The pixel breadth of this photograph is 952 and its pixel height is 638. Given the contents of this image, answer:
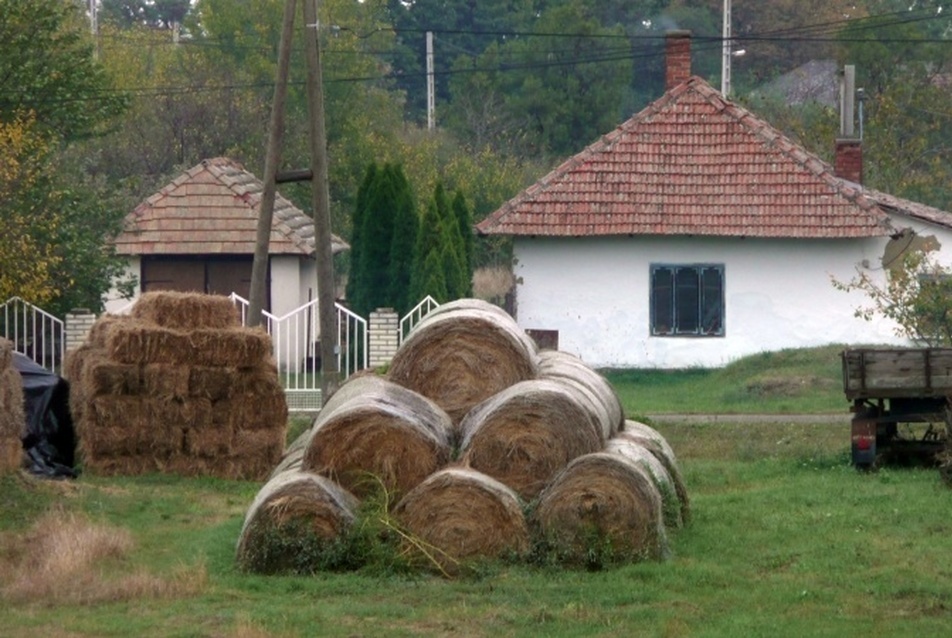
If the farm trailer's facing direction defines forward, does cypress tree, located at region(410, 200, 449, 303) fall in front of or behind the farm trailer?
in front

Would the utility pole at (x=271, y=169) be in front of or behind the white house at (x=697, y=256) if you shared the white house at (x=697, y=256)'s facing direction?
in front

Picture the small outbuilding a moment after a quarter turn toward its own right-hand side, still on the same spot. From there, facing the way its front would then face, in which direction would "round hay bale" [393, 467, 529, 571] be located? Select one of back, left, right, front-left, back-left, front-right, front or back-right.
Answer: left

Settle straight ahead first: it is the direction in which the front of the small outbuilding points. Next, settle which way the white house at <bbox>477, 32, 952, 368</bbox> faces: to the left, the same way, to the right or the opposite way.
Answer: the same way

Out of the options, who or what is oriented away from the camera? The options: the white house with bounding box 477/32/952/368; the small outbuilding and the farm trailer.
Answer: the farm trailer

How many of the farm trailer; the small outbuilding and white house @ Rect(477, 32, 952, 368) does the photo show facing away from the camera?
1

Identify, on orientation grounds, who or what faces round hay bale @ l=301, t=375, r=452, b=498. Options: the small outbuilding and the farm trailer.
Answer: the small outbuilding

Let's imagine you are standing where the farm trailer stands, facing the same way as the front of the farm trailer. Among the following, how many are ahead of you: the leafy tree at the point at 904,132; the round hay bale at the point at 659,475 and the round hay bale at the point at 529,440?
1

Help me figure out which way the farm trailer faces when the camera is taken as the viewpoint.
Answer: facing away from the viewer

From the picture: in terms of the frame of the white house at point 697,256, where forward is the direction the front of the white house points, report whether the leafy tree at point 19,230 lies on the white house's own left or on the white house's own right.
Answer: on the white house's own right

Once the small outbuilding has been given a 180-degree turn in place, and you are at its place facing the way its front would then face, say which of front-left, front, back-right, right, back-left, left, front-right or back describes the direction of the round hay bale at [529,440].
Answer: back

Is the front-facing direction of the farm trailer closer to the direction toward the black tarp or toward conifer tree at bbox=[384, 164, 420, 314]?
the conifer tree

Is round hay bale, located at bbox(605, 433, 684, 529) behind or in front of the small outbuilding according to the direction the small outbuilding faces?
in front

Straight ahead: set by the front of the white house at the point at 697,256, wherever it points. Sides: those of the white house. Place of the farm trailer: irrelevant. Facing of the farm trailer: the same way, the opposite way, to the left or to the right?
the opposite way

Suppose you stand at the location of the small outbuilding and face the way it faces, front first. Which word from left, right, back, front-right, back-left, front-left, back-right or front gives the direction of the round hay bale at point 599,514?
front

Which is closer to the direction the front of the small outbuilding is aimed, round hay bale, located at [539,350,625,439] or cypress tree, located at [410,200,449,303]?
the round hay bale

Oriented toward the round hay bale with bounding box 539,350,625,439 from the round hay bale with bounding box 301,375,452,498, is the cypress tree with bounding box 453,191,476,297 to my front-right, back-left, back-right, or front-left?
front-left

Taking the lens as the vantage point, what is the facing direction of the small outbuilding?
facing the viewer
